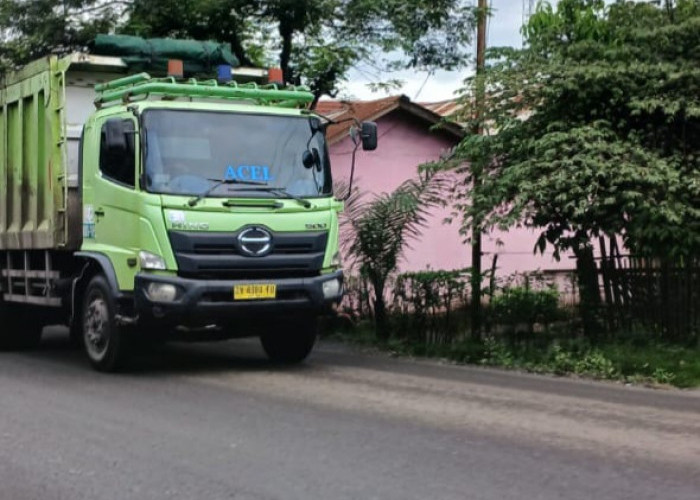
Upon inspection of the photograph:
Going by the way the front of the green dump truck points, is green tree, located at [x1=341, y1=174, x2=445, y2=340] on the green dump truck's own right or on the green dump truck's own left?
on the green dump truck's own left

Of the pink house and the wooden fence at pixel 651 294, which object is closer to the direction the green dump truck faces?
the wooden fence

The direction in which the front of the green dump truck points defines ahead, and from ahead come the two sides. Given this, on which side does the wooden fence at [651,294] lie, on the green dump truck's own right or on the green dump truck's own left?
on the green dump truck's own left
